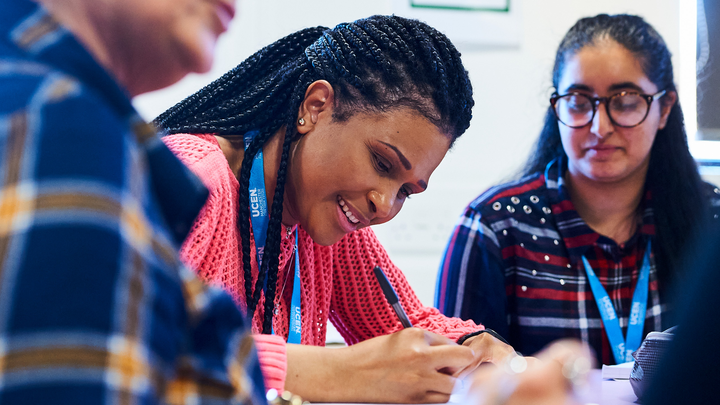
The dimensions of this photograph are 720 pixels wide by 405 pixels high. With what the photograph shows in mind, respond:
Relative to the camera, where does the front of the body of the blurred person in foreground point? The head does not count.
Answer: to the viewer's right

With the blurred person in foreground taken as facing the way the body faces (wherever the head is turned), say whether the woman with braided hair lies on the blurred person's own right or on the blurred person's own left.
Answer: on the blurred person's own left

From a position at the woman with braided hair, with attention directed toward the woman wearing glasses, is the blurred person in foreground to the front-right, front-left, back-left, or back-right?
back-right

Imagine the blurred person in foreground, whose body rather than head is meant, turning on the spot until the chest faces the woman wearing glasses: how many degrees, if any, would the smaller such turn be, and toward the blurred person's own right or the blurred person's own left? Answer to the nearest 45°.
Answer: approximately 45° to the blurred person's own left

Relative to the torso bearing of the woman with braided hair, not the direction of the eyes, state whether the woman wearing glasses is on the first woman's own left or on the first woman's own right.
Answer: on the first woman's own left
